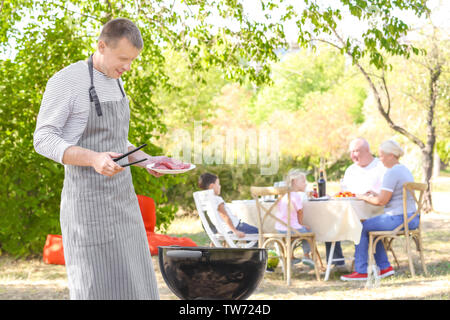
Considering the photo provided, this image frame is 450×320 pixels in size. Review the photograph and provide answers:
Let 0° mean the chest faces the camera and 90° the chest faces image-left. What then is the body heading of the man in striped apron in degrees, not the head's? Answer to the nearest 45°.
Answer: approximately 315°

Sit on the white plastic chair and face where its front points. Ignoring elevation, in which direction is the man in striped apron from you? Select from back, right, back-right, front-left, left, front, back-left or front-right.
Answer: right

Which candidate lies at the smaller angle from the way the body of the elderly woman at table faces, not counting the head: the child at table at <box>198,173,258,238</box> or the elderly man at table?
the child at table

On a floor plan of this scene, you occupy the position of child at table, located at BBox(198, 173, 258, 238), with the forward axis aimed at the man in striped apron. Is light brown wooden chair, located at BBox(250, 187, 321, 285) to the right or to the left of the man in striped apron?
left

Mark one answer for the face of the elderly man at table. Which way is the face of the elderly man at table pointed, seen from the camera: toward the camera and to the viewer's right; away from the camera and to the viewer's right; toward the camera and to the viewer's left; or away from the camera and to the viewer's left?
toward the camera and to the viewer's left

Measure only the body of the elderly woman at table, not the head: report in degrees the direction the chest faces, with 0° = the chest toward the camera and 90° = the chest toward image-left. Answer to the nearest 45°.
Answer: approximately 90°

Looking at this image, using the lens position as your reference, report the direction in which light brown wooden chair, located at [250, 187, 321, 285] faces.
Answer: facing away from the viewer and to the right of the viewer

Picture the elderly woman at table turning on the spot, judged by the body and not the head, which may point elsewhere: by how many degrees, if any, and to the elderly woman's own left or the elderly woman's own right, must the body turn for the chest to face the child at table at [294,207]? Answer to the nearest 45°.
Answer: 0° — they already face them

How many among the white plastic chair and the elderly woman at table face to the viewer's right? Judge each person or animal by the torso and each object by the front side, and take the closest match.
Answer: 1

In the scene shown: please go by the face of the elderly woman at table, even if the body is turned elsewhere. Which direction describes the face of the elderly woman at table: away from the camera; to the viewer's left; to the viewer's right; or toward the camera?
to the viewer's left

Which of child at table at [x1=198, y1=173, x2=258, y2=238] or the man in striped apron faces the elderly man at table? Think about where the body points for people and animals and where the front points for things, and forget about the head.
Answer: the child at table

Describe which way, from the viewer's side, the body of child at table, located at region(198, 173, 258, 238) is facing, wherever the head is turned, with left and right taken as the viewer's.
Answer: facing to the right of the viewer

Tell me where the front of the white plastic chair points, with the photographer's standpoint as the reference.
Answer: facing to the right of the viewer

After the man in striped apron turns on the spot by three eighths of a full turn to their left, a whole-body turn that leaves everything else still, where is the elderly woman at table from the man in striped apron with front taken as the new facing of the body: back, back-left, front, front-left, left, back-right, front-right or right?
front-right

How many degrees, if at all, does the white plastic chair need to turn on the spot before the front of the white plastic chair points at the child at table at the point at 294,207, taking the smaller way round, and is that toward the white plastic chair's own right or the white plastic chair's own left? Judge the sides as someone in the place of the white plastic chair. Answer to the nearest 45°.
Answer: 0° — it already faces them

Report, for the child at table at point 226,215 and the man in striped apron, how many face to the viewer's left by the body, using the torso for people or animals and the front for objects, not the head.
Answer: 0

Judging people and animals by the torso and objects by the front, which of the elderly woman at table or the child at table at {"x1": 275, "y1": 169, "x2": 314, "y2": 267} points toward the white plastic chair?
the elderly woman at table
